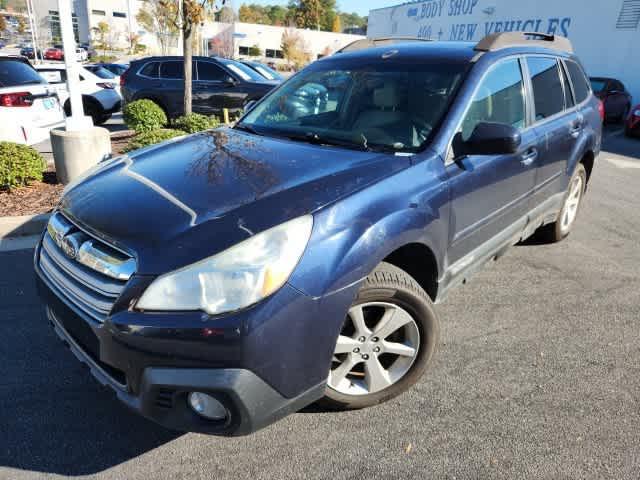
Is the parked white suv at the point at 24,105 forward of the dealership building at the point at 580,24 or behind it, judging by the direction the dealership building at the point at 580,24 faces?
forward

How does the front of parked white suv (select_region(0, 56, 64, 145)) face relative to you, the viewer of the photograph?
facing away from the viewer and to the left of the viewer

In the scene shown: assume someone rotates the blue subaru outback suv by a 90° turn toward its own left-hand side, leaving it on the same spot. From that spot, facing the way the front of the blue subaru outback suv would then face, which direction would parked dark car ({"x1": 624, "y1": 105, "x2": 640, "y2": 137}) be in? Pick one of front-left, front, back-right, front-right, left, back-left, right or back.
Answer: left

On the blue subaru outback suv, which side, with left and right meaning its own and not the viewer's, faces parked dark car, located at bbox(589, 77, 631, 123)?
back

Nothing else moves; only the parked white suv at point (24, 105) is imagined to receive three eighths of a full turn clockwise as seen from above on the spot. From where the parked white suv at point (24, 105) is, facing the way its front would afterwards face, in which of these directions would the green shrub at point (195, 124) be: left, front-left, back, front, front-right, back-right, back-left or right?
front

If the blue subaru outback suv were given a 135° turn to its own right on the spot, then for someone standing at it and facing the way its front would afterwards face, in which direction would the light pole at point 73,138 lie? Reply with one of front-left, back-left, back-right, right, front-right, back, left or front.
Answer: front-left

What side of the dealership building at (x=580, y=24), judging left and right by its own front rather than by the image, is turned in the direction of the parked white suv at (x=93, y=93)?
front

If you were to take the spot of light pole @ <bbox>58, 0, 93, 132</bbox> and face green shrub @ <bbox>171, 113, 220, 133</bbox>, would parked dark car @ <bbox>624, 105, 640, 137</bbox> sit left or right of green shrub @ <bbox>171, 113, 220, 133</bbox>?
right

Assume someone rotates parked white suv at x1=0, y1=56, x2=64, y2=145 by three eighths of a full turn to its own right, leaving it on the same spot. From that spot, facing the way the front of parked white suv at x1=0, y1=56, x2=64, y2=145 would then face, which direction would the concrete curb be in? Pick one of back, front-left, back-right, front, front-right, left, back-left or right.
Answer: right
